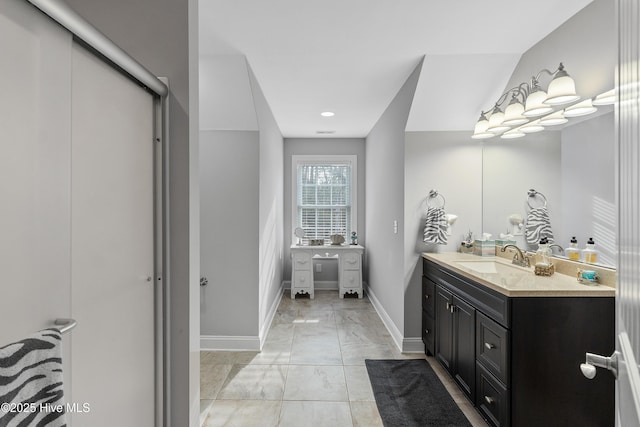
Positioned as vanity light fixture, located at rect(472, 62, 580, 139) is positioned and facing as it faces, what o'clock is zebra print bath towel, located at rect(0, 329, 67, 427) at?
The zebra print bath towel is roughly at 11 o'clock from the vanity light fixture.

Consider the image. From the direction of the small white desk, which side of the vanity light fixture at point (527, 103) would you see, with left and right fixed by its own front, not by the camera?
right

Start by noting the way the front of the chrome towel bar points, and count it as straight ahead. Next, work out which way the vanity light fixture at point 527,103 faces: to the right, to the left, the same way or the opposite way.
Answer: the opposite way

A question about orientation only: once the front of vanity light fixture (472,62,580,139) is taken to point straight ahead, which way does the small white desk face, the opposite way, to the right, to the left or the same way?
to the left

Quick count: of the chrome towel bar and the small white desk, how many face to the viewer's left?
0

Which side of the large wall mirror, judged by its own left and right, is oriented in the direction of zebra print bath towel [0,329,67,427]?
front

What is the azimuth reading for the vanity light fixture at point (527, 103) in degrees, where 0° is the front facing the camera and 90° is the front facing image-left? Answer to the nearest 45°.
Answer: approximately 45°

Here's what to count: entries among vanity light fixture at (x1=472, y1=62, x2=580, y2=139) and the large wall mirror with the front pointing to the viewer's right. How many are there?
0

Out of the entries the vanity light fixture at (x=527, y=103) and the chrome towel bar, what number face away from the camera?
0

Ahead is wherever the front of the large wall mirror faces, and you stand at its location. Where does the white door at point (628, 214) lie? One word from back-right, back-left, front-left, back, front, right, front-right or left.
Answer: front-left

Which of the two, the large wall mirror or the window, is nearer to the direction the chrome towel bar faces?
the large wall mirror

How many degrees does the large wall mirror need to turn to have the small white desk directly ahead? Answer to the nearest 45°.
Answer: approximately 90° to its right
